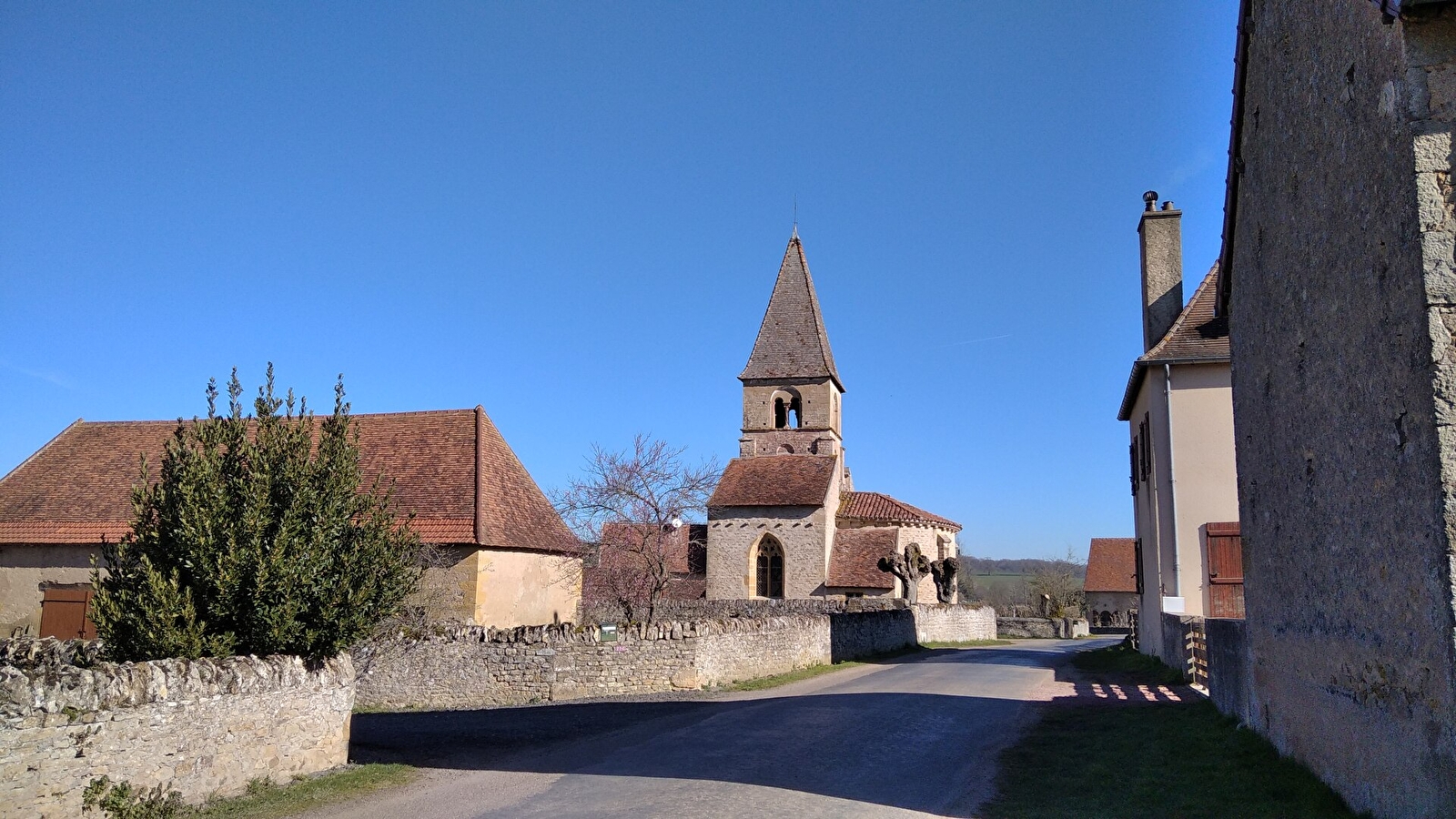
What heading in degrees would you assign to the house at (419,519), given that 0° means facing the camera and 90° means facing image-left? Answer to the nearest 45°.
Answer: approximately 0°

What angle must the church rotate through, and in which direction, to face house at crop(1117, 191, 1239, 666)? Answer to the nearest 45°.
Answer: approximately 90° to its left

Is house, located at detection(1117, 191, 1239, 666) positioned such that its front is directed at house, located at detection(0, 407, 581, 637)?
yes

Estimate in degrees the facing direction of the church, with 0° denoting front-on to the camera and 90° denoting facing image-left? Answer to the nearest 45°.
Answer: approximately 90°

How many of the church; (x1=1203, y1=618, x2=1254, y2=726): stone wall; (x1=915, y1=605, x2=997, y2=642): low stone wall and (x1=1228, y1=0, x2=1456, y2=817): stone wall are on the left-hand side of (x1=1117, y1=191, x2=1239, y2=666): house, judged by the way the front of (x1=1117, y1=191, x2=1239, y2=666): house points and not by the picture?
2

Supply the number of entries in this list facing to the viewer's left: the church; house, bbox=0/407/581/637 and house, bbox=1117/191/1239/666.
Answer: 2

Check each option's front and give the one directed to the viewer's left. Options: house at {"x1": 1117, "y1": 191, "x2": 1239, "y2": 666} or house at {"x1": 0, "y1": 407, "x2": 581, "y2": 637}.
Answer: house at {"x1": 1117, "y1": 191, "x2": 1239, "y2": 666}

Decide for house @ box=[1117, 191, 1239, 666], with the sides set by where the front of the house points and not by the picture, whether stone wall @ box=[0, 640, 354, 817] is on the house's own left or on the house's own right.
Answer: on the house's own left
